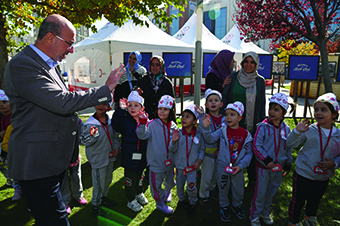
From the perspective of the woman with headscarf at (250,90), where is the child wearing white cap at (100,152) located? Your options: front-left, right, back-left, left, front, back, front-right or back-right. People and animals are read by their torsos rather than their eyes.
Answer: front-right

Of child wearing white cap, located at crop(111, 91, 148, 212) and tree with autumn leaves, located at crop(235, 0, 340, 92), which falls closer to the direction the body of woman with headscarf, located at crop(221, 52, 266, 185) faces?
the child wearing white cap

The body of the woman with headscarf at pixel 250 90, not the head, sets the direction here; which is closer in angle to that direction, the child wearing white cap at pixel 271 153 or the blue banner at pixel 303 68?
the child wearing white cap

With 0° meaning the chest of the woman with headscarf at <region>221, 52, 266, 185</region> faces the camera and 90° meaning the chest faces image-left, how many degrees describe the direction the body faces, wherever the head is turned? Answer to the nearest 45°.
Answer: approximately 0°

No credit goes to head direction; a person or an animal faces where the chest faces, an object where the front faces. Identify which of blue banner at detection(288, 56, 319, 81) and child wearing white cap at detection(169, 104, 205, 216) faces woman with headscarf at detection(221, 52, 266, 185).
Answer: the blue banner

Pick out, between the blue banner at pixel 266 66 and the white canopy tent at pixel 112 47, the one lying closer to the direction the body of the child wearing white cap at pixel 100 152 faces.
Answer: the blue banner

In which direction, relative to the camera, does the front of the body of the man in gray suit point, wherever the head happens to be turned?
to the viewer's right

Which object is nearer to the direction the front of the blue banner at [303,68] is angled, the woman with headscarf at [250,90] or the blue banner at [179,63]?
the woman with headscarf

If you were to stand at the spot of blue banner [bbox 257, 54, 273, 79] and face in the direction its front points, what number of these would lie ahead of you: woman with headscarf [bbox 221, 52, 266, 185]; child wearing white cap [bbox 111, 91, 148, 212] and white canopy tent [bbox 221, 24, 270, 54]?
2

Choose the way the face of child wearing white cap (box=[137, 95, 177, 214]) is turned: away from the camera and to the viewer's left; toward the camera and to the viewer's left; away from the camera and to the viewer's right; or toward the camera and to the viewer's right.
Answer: toward the camera and to the viewer's left

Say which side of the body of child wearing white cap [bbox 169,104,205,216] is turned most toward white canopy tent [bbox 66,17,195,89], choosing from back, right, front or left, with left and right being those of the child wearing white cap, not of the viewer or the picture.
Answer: back

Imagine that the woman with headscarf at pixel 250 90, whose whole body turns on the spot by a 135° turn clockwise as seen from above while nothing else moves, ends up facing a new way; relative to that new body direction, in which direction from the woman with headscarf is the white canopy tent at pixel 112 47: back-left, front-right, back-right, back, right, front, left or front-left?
front

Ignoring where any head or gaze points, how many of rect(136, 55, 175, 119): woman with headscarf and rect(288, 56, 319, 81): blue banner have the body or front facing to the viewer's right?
0

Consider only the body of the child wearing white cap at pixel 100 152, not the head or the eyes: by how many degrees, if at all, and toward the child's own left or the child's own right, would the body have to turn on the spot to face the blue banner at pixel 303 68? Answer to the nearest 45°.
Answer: approximately 90° to the child's own left

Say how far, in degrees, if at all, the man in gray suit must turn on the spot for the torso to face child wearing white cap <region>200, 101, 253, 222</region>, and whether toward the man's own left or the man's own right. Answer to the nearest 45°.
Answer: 0° — they already face them
